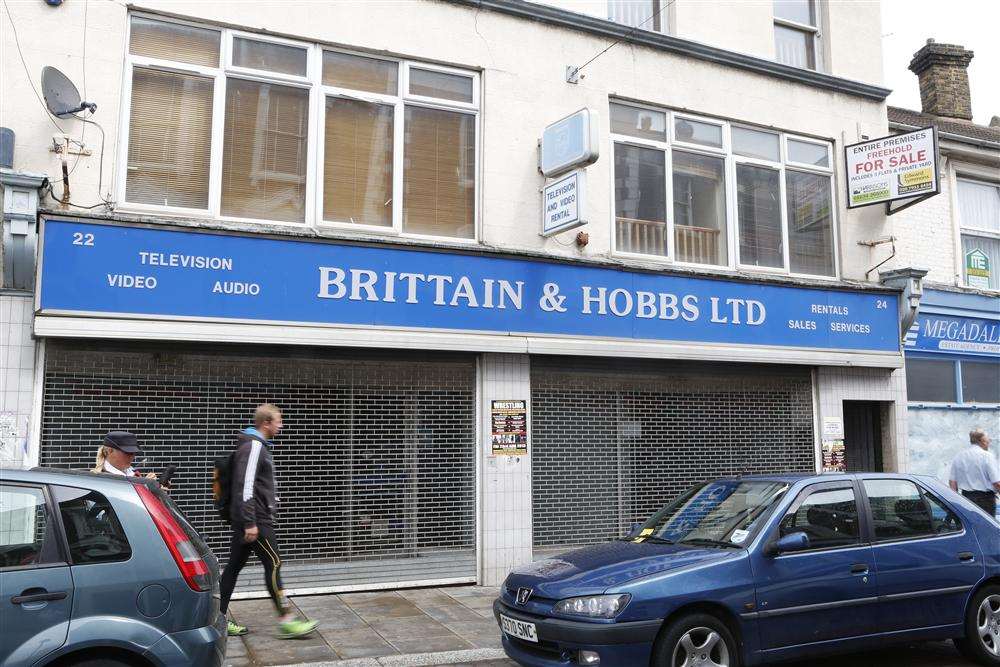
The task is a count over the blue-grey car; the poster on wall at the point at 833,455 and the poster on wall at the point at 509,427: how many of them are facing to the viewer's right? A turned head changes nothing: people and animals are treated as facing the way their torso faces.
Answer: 0

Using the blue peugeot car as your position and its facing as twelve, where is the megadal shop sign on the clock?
The megadal shop sign is roughly at 5 o'clock from the blue peugeot car.

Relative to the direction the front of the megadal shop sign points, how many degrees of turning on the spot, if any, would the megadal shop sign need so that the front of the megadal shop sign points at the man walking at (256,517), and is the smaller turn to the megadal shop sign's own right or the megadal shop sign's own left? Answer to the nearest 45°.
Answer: approximately 45° to the megadal shop sign's own right

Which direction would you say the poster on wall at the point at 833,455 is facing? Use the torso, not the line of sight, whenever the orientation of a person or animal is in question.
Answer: toward the camera

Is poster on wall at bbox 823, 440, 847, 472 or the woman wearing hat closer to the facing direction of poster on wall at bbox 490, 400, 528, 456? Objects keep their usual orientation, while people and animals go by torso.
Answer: the woman wearing hat

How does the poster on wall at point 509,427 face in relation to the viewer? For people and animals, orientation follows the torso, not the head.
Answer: toward the camera

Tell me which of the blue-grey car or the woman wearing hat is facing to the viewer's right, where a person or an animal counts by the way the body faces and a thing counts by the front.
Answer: the woman wearing hat

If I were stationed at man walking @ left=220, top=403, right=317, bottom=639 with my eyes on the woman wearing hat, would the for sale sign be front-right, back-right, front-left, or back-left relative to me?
back-right

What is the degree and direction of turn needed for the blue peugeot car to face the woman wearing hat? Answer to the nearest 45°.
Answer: approximately 45° to its right

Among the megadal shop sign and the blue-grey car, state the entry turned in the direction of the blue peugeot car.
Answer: the megadal shop sign

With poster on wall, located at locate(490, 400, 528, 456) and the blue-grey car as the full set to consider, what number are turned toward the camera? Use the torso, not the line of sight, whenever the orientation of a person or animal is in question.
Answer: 1

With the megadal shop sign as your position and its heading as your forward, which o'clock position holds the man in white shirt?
The man in white shirt is roughly at 12 o'clock from the megadal shop sign.

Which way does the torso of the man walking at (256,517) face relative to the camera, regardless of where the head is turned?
to the viewer's right
